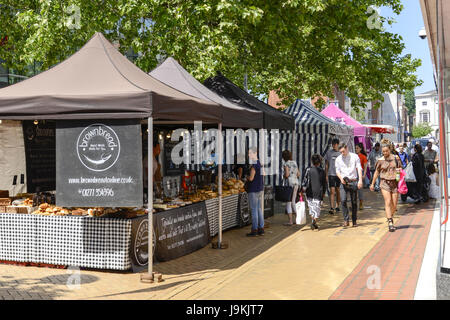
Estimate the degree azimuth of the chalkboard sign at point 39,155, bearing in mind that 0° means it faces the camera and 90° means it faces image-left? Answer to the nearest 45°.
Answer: approximately 0°

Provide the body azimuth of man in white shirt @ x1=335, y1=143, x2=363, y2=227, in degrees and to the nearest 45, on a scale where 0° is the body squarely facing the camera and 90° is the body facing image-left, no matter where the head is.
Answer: approximately 0°

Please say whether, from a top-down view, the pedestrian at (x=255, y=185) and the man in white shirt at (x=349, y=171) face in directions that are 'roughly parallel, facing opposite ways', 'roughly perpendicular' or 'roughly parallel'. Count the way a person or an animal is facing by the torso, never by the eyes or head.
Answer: roughly perpendicular

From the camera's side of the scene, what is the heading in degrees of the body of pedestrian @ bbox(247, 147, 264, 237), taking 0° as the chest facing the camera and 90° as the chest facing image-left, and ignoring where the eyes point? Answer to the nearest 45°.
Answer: approximately 90°

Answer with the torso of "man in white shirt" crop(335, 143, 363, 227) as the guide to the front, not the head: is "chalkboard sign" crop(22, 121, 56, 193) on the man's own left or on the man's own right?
on the man's own right

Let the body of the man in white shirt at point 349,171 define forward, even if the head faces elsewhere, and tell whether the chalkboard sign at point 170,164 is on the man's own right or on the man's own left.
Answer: on the man's own right

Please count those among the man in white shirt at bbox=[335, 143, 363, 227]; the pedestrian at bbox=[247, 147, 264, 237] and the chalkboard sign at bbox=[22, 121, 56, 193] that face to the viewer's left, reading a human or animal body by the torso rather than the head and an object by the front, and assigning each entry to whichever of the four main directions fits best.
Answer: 1

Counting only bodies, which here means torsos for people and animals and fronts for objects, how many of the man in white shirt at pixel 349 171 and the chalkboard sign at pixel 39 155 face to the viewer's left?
0

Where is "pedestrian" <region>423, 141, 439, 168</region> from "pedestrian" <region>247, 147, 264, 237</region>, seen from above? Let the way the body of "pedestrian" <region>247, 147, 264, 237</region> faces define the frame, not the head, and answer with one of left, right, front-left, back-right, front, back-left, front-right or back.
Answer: back-right

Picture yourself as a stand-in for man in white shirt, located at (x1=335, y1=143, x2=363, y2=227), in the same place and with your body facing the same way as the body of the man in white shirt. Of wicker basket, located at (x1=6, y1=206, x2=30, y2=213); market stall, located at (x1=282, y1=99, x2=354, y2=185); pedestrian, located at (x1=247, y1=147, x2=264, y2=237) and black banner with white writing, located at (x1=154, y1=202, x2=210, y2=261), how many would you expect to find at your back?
1

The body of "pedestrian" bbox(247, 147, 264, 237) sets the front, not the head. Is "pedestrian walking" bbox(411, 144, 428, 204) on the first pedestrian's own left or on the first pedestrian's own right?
on the first pedestrian's own right

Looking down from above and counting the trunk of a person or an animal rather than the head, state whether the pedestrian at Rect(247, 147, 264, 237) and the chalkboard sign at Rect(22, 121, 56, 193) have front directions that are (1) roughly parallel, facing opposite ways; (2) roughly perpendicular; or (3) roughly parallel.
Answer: roughly perpendicular

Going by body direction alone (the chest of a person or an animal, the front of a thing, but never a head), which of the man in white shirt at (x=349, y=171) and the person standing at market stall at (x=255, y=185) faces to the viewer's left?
the person standing at market stall

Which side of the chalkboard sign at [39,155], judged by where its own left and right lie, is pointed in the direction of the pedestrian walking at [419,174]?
left
